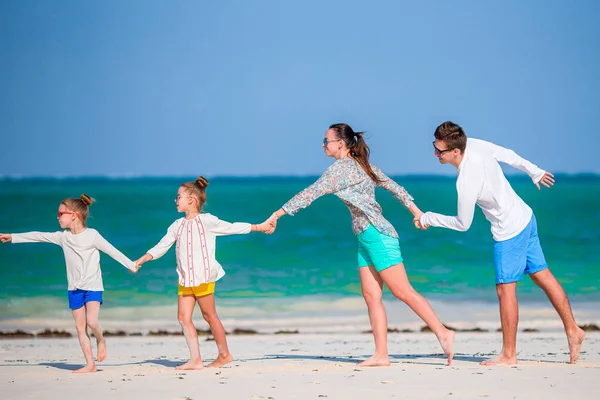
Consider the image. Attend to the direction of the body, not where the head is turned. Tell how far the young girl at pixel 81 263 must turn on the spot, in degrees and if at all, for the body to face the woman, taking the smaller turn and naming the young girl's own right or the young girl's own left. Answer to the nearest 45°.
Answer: approximately 135° to the young girl's own left

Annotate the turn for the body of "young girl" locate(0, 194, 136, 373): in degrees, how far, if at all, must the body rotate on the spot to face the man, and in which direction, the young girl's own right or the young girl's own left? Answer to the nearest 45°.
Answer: approximately 135° to the young girl's own left

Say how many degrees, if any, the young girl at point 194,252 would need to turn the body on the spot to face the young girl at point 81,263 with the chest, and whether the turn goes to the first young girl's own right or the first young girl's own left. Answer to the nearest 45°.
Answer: approximately 45° to the first young girl's own right

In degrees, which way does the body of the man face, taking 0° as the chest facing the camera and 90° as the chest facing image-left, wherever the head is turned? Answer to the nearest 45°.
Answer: approximately 90°

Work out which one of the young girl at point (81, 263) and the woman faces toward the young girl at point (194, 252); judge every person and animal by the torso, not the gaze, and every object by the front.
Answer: the woman

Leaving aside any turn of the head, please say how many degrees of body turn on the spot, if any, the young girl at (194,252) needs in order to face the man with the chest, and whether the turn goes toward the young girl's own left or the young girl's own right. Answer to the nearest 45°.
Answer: approximately 135° to the young girl's own left

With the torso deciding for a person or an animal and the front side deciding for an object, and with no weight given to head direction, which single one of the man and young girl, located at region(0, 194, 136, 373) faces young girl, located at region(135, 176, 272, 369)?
the man

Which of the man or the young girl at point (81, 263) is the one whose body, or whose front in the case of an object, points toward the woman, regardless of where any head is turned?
the man

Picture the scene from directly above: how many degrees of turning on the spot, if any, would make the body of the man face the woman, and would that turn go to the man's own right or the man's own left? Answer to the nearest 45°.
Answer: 0° — they already face them

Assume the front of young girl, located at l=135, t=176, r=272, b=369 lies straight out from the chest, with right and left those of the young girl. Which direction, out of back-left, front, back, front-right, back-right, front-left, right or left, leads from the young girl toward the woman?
back-left

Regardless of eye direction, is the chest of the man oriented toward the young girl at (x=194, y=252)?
yes

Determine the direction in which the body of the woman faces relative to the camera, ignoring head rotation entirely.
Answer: to the viewer's left
